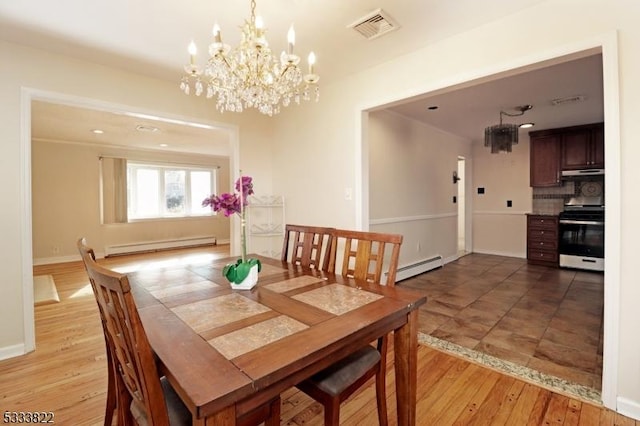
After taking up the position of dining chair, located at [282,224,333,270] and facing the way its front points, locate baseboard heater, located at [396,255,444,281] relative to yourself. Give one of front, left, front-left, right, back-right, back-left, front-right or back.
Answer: back

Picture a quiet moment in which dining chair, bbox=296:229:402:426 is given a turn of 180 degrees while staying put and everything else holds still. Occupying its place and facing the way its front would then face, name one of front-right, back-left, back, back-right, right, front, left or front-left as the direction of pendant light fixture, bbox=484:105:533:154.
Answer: front

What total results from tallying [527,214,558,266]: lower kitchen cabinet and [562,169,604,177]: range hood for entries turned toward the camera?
2

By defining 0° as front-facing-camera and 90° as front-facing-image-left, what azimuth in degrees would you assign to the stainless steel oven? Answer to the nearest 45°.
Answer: approximately 0°

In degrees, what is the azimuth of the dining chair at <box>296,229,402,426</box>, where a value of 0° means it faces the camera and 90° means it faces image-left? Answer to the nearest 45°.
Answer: approximately 45°

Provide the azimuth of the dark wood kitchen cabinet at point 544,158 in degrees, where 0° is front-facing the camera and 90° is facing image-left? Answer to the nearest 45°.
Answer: approximately 0°

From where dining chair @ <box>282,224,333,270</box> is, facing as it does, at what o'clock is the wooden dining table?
The wooden dining table is roughly at 11 o'clock from the dining chair.
